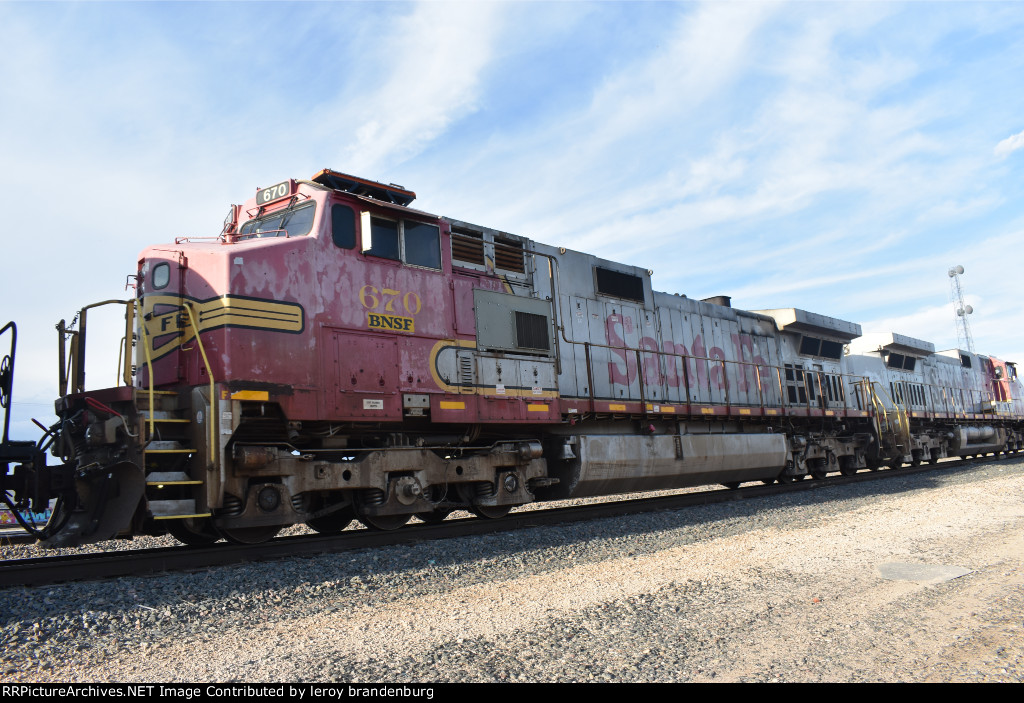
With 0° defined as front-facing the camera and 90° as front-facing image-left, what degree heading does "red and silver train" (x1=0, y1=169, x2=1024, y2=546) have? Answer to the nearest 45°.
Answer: approximately 45°
